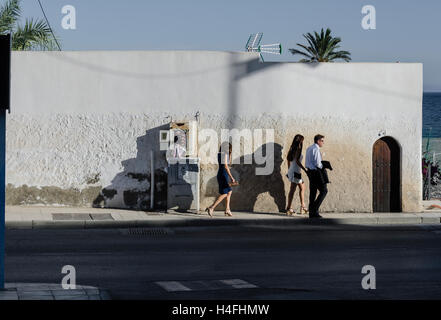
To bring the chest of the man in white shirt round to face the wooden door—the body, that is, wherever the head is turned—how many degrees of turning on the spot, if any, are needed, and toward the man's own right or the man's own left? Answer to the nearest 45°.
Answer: approximately 45° to the man's own left

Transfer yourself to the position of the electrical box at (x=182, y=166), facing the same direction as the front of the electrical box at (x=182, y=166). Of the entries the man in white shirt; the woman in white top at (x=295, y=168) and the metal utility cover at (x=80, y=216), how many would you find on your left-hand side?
2

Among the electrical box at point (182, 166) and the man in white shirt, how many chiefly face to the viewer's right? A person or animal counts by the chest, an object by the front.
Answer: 1

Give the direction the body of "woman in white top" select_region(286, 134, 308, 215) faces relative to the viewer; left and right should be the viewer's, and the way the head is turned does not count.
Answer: facing to the right of the viewer

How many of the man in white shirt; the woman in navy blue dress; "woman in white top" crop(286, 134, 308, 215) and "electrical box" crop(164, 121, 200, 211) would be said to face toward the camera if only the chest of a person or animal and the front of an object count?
1

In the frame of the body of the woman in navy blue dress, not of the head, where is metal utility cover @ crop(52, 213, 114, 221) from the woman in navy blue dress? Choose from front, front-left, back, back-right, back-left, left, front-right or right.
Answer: back

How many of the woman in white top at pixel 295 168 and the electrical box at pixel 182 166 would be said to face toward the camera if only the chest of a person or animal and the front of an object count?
1

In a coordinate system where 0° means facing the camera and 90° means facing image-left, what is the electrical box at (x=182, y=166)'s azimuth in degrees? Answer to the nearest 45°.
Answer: approximately 0°

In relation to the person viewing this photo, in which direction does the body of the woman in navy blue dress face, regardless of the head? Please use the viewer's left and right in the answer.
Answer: facing to the right of the viewer

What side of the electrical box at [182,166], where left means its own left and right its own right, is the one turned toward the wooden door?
left

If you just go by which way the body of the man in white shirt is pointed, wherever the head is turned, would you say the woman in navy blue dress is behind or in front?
behind

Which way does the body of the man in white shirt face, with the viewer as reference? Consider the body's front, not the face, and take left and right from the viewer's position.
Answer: facing to the right of the viewer

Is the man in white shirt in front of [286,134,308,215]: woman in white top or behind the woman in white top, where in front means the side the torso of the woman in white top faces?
in front

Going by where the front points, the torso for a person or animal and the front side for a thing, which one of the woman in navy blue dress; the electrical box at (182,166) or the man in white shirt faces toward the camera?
the electrical box
